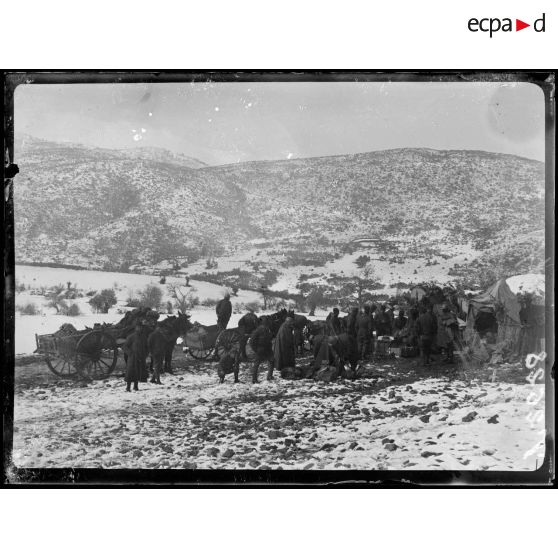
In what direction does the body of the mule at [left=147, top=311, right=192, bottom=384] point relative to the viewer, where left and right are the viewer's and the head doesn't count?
facing away from the viewer and to the right of the viewer

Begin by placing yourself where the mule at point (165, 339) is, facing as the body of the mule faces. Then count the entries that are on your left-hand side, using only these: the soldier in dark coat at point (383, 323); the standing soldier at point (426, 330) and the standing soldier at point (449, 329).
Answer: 0
